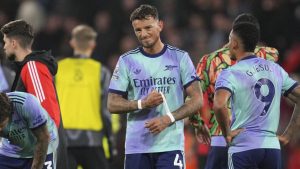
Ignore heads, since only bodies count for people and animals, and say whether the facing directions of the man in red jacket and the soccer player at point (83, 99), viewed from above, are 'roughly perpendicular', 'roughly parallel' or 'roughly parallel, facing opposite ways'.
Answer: roughly perpendicular

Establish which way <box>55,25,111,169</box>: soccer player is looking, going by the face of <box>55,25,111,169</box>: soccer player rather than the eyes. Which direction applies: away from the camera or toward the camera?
away from the camera

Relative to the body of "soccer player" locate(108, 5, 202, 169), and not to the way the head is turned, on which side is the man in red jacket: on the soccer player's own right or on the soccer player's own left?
on the soccer player's own right

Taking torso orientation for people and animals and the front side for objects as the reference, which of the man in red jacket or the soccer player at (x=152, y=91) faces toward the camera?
the soccer player

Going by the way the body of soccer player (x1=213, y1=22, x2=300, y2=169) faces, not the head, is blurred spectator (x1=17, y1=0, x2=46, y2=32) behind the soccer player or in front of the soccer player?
in front

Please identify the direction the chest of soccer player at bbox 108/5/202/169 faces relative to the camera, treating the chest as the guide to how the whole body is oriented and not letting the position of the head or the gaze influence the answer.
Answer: toward the camera

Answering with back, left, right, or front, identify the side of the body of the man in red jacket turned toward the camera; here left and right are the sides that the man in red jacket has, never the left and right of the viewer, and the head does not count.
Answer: left

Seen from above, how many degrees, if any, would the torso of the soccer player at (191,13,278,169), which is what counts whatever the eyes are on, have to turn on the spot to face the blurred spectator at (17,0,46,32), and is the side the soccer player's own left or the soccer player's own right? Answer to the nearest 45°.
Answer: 0° — they already face them

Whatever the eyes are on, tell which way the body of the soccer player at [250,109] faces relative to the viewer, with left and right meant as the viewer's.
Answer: facing away from the viewer and to the left of the viewer

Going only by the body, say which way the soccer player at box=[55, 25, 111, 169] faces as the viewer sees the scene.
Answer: away from the camera

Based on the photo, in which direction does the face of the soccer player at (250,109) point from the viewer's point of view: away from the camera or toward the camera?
away from the camera
